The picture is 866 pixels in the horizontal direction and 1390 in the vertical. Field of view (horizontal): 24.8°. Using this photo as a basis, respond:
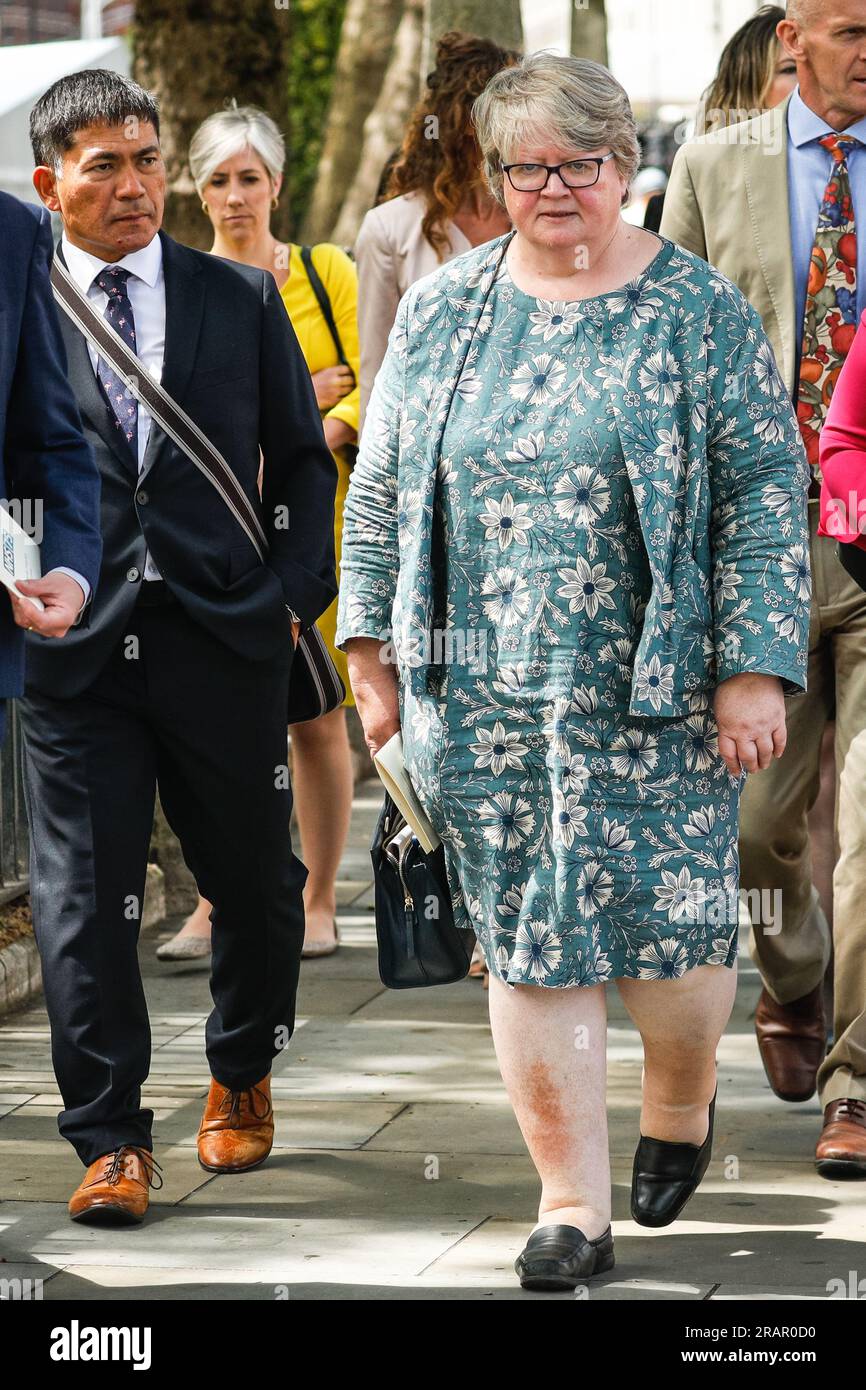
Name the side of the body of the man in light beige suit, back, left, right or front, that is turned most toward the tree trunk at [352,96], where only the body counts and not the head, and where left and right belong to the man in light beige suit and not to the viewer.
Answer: back

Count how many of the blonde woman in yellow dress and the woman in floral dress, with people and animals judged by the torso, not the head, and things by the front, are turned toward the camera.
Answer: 2

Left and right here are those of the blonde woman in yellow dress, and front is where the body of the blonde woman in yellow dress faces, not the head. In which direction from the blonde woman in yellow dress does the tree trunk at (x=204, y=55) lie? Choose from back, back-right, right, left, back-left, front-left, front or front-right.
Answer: back

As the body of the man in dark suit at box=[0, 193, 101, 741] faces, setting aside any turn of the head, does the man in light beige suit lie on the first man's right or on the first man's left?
on the first man's left

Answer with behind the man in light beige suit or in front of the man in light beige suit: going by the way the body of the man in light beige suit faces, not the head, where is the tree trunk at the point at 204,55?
behind

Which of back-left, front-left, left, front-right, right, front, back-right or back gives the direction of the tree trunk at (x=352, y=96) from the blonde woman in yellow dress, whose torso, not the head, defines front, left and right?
back

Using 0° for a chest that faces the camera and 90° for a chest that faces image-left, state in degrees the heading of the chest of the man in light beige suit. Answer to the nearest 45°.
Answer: approximately 0°

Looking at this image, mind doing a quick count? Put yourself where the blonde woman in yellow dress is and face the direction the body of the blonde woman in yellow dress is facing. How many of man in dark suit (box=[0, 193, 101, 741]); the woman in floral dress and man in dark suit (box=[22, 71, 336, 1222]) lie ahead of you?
3

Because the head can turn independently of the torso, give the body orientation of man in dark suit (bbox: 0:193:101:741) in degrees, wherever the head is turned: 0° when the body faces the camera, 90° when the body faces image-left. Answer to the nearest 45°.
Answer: approximately 0°
